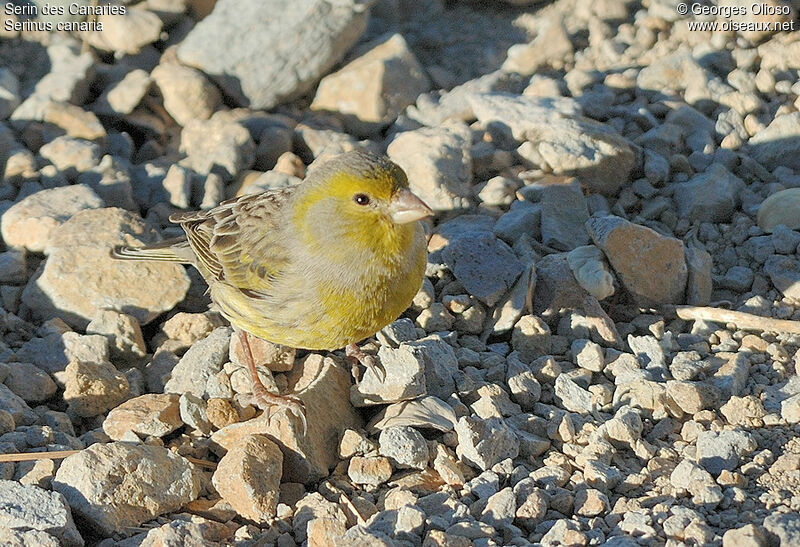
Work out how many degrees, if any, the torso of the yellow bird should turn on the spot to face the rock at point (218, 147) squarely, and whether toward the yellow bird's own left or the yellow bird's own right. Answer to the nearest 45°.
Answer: approximately 135° to the yellow bird's own left

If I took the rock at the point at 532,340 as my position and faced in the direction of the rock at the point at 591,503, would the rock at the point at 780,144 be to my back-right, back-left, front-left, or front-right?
back-left

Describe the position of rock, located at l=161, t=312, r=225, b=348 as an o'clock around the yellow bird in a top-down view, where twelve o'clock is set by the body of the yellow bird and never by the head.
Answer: The rock is roughly at 6 o'clock from the yellow bird.

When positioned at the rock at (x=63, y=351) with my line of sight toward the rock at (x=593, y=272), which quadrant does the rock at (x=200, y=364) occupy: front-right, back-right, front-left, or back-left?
front-right

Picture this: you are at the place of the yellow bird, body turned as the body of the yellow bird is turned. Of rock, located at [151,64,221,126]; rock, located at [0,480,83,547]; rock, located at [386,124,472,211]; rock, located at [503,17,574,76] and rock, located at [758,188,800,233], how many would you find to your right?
1

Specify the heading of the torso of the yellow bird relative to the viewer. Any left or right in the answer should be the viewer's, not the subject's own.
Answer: facing the viewer and to the right of the viewer

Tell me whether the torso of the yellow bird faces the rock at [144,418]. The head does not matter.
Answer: no

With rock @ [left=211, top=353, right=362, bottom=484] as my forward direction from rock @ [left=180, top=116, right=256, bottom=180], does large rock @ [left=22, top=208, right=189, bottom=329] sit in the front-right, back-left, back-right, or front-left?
front-right

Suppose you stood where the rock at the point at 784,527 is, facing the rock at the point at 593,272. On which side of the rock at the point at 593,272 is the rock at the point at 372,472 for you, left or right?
left

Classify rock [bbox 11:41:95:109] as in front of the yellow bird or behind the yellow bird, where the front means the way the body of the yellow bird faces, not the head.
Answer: behind

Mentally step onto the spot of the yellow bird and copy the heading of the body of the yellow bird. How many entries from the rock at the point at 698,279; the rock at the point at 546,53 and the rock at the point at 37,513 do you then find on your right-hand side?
1

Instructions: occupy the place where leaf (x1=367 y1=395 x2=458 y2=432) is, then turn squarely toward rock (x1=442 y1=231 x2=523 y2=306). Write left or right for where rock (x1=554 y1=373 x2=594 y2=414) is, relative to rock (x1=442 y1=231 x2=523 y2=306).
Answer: right

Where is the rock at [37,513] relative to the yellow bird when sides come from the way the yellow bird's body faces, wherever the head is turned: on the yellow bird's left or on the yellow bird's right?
on the yellow bird's right

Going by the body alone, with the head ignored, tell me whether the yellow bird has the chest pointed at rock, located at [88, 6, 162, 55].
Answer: no

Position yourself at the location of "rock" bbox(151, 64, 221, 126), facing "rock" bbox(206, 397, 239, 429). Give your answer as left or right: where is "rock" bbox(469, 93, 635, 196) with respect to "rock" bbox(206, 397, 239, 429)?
left

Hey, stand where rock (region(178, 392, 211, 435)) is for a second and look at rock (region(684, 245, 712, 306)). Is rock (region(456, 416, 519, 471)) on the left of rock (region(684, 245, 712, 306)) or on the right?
right

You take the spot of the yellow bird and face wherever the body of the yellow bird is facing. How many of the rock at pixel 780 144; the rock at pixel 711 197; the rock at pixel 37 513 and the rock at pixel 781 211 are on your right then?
1

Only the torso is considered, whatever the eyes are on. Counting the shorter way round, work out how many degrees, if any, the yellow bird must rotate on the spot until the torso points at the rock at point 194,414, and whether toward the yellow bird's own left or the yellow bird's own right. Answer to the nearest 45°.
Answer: approximately 135° to the yellow bird's own right

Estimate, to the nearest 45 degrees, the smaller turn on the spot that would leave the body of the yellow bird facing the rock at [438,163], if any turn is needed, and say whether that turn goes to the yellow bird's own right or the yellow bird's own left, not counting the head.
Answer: approximately 90° to the yellow bird's own left
